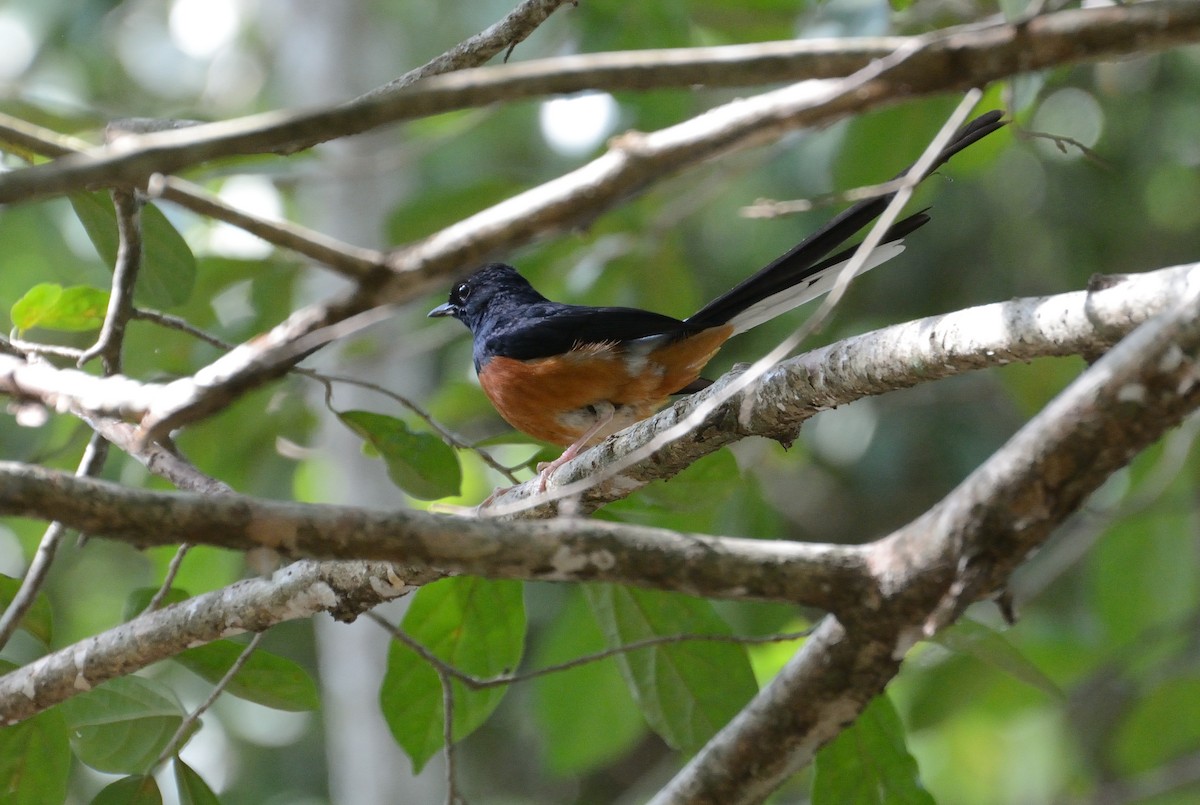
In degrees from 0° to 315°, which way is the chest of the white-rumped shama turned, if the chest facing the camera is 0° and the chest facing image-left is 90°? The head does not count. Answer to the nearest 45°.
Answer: approximately 90°

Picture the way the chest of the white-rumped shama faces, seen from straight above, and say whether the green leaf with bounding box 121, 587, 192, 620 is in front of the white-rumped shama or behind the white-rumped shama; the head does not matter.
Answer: in front

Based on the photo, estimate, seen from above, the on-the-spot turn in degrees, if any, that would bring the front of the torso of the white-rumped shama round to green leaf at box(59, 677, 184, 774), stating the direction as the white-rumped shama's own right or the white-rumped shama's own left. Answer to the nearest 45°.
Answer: approximately 45° to the white-rumped shama's own left

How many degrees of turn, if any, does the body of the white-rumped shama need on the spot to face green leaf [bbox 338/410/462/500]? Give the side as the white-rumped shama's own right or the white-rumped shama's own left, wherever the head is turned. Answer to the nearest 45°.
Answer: approximately 45° to the white-rumped shama's own left

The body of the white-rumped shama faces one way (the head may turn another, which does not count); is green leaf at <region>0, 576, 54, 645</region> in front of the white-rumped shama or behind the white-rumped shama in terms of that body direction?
in front
